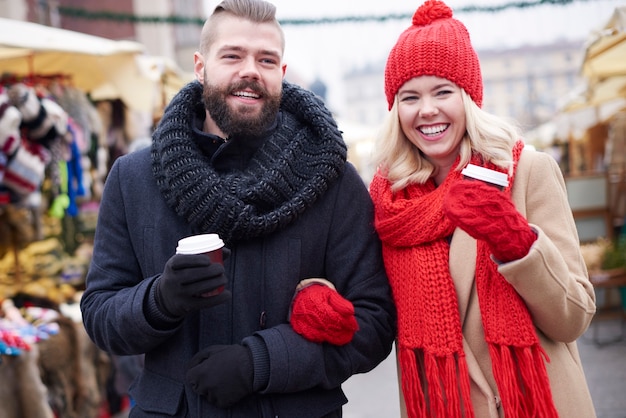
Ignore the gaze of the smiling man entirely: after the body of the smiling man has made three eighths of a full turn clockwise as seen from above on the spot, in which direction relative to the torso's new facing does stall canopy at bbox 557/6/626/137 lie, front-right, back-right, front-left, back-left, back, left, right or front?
right

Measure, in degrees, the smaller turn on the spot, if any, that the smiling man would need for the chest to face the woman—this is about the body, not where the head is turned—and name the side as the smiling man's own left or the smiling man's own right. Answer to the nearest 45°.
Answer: approximately 90° to the smiling man's own left

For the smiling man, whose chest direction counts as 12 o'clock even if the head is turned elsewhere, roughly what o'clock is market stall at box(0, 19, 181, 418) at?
The market stall is roughly at 5 o'clock from the smiling man.

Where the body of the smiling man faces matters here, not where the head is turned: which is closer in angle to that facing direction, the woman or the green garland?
the woman

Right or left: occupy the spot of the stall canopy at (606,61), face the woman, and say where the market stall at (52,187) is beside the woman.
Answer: right

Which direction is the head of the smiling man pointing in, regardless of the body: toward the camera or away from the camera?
toward the camera

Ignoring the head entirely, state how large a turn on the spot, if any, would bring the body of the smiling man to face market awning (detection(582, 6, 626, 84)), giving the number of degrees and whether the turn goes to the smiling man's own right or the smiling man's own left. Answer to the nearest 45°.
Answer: approximately 135° to the smiling man's own left

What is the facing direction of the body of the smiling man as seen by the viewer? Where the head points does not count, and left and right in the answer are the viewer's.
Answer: facing the viewer

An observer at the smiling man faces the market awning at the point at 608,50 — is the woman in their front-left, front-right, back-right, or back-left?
front-right
